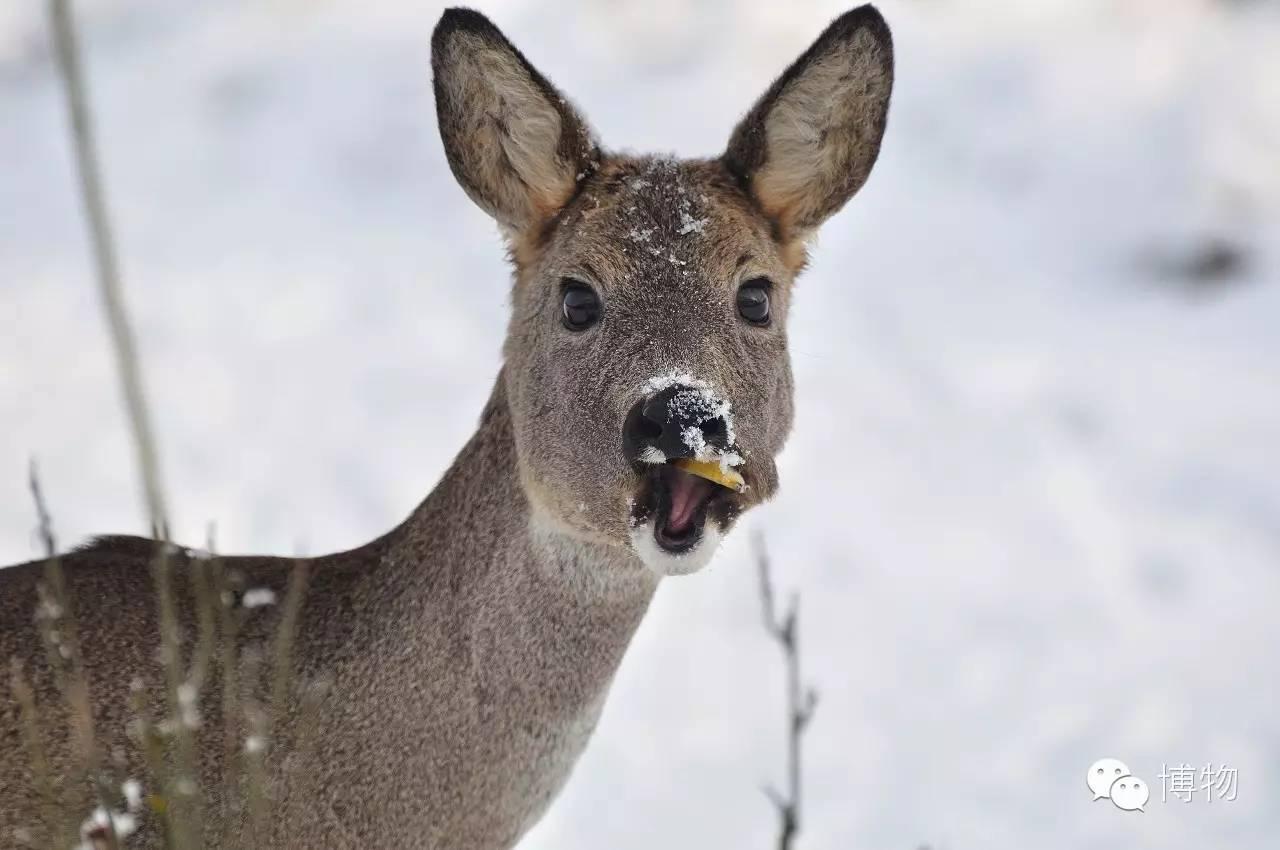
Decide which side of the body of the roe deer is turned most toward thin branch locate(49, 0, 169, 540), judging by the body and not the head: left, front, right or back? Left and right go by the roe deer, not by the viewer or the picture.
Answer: right

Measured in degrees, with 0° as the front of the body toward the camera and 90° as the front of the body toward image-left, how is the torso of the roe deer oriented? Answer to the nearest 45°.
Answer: approximately 270°
